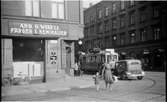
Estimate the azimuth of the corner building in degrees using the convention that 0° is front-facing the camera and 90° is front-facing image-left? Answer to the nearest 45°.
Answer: approximately 0°

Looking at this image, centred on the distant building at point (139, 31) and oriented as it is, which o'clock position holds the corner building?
The corner building is roughly at 11 o'clock from the distant building.

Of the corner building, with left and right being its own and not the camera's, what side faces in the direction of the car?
left

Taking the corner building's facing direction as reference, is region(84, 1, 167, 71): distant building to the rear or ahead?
to the rear

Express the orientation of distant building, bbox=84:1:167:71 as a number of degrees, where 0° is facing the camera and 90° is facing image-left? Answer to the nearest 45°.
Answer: approximately 45°
